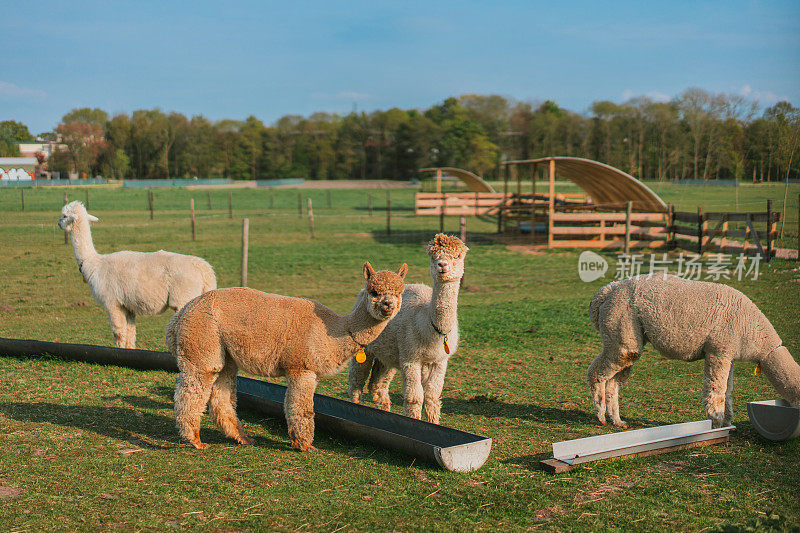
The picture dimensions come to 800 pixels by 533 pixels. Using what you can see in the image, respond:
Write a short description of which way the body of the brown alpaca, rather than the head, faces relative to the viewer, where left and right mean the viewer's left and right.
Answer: facing to the right of the viewer

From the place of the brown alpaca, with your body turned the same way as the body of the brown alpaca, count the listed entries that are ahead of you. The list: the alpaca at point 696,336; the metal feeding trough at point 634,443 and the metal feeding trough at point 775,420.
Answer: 3

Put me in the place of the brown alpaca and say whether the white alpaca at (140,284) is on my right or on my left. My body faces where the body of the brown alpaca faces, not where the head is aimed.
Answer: on my left

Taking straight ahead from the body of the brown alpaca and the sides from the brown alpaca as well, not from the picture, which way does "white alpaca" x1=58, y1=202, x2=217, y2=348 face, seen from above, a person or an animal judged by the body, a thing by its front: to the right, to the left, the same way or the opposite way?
the opposite way

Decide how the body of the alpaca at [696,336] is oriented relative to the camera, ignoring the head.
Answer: to the viewer's right

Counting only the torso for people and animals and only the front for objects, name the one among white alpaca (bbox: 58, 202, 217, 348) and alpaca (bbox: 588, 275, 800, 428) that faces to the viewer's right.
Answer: the alpaca

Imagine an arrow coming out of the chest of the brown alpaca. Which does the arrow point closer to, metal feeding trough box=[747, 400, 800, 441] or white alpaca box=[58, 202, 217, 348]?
the metal feeding trough

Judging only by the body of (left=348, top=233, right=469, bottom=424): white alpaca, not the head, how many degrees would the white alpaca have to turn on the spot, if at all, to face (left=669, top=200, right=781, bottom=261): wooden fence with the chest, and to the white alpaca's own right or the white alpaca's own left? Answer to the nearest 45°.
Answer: approximately 90° to the white alpaca's own left

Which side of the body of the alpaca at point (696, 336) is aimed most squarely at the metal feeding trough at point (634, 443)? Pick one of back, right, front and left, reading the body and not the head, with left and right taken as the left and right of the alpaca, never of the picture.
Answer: right

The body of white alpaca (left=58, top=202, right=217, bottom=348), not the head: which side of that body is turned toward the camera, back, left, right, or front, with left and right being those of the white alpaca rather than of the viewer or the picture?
left

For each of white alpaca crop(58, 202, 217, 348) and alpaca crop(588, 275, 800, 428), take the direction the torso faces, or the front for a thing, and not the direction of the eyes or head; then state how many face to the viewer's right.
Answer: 1

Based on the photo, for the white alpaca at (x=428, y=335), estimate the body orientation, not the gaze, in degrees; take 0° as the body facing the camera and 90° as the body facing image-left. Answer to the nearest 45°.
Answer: approximately 315°

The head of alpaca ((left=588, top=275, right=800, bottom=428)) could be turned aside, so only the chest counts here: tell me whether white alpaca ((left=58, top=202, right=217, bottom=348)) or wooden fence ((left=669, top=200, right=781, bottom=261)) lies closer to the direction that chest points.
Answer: the wooden fence

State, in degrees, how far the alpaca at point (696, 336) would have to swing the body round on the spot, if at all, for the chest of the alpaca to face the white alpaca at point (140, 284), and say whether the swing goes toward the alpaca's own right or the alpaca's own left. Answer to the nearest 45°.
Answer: approximately 180°
